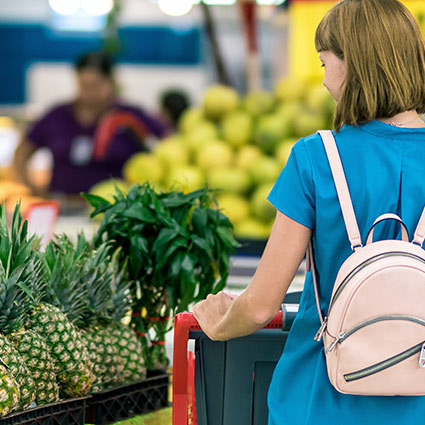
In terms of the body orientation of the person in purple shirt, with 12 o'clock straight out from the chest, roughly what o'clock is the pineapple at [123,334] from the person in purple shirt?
The pineapple is roughly at 12 o'clock from the person in purple shirt.

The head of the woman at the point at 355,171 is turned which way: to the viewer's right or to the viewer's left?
to the viewer's left

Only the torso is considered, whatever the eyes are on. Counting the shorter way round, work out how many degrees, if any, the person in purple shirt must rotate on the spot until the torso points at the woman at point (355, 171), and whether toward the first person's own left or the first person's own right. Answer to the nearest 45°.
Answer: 0° — they already face them

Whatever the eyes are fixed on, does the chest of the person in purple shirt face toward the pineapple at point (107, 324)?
yes

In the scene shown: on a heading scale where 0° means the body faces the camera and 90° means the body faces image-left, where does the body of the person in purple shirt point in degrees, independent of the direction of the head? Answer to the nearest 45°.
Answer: approximately 0°

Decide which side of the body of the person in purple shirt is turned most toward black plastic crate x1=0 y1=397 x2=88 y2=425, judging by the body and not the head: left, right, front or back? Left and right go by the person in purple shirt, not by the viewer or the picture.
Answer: front

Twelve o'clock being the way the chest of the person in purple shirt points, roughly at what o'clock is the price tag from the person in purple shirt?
The price tag is roughly at 12 o'clock from the person in purple shirt.

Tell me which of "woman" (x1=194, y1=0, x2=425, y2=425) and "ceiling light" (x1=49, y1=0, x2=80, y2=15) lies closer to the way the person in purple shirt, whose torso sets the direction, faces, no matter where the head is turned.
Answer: the woman

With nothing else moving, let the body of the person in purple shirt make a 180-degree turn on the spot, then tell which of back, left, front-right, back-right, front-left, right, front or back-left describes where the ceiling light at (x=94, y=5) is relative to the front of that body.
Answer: front

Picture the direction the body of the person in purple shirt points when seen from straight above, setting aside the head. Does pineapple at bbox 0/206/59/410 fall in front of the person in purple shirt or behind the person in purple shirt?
in front
